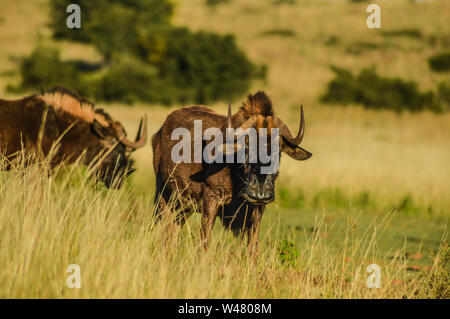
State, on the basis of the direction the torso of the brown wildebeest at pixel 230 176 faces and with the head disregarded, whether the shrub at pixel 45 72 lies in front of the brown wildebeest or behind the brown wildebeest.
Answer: behind

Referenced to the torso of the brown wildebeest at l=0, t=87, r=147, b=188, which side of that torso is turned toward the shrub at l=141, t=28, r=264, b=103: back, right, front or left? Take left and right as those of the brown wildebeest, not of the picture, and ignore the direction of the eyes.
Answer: left

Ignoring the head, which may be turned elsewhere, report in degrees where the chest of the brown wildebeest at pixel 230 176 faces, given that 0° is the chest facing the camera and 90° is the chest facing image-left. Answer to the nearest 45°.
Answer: approximately 315°

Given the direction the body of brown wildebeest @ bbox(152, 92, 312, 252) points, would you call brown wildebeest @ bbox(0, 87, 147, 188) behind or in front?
behind

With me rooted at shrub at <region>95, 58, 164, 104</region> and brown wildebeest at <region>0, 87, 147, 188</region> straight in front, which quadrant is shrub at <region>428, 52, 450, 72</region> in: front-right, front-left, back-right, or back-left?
back-left

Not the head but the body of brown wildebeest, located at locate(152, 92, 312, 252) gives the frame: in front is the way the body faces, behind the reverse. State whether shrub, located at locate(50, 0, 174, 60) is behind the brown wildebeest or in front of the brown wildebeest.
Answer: behind

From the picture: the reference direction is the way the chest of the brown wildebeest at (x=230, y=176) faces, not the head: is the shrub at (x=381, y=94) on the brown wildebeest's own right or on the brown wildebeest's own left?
on the brown wildebeest's own left

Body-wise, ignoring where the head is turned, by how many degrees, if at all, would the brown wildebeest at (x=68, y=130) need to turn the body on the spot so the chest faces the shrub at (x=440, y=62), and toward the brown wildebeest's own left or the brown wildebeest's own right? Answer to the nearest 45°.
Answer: approximately 45° to the brown wildebeest's own left

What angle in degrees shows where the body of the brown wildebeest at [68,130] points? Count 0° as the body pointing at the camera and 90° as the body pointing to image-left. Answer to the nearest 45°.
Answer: approximately 270°
